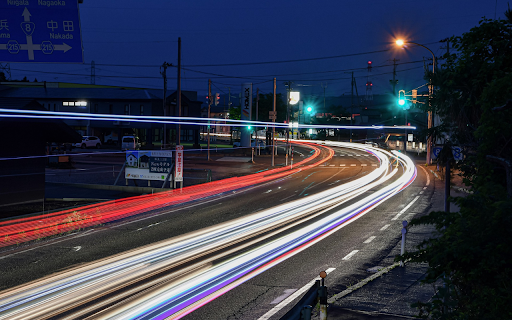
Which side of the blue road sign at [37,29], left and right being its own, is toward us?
front

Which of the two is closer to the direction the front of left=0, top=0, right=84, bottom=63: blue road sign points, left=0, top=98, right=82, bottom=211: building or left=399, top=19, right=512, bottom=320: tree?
the tree

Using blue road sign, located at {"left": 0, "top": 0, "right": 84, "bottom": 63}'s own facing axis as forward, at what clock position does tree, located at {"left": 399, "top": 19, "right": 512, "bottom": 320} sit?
The tree is roughly at 11 o'clock from the blue road sign.

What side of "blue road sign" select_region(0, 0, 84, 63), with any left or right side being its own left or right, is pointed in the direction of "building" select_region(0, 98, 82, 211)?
back
